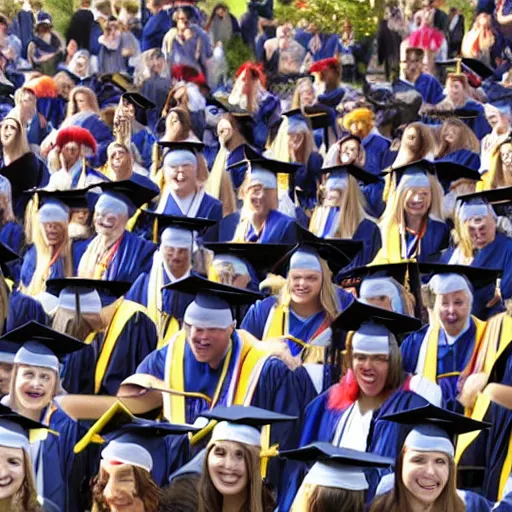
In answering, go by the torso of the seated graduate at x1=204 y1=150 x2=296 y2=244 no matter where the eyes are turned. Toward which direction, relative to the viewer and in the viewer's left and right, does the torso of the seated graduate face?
facing the viewer

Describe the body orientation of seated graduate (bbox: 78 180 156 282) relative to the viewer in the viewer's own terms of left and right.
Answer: facing the viewer and to the left of the viewer

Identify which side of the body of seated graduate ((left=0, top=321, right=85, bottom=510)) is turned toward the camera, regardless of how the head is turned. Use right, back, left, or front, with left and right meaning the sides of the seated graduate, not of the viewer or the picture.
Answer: front

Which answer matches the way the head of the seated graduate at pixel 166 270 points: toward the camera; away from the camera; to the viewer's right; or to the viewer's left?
toward the camera

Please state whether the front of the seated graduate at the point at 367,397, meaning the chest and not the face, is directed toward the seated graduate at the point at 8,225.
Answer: no

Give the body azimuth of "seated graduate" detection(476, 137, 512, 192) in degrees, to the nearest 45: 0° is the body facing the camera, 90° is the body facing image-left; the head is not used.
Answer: approximately 0°

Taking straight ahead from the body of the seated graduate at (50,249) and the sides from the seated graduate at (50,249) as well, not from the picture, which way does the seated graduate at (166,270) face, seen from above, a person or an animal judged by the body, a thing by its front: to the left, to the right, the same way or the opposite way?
the same way

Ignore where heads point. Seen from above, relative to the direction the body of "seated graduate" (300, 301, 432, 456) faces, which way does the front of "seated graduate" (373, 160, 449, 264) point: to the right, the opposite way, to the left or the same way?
the same way

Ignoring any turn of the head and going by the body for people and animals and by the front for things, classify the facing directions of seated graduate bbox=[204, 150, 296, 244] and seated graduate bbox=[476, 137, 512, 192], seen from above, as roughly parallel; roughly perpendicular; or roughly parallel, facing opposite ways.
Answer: roughly parallel

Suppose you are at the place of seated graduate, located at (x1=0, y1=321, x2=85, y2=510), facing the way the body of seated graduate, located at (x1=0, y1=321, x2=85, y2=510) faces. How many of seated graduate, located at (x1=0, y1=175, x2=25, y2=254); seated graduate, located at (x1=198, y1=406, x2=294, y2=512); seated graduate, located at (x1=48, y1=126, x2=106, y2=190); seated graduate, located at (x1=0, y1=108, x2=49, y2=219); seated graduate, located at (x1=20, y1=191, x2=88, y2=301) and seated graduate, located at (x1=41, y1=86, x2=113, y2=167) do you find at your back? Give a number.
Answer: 5

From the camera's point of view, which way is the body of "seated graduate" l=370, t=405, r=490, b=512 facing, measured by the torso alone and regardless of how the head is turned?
toward the camera

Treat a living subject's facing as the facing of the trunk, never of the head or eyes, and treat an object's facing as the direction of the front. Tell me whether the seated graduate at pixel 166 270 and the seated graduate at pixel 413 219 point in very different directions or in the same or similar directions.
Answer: same or similar directions
